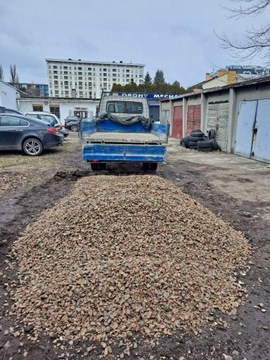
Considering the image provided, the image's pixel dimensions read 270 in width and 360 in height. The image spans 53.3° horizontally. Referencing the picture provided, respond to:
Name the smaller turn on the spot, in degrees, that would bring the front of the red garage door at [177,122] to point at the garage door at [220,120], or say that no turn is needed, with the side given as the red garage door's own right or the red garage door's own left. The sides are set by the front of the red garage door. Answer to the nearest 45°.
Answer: approximately 45° to the red garage door's own left

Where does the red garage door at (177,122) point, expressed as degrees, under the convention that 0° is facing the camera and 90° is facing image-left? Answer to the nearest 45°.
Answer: approximately 45°

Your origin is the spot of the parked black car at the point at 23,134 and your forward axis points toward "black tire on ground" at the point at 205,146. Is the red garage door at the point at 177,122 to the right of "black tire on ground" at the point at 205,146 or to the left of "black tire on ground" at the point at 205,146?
left

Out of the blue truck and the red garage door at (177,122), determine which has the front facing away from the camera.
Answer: the blue truck

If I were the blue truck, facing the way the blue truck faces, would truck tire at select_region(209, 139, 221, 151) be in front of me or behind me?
in front

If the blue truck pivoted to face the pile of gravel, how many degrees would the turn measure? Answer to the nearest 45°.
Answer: approximately 180°

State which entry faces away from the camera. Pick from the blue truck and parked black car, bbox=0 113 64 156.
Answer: the blue truck

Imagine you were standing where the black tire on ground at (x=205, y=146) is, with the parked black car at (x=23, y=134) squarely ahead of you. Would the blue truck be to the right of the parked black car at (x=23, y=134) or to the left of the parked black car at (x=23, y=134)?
left

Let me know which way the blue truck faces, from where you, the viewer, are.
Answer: facing away from the viewer

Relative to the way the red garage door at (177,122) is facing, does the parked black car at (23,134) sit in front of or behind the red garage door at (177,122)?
in front

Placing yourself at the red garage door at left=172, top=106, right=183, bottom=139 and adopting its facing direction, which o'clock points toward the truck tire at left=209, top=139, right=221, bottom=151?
The truck tire is roughly at 10 o'clock from the red garage door.

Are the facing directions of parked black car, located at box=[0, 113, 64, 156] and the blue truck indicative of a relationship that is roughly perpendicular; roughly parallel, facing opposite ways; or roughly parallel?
roughly perpendicular
